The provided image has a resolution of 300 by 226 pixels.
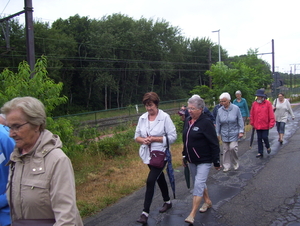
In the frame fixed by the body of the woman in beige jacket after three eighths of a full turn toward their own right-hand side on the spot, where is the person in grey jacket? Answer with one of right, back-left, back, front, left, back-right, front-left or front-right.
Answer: front-right

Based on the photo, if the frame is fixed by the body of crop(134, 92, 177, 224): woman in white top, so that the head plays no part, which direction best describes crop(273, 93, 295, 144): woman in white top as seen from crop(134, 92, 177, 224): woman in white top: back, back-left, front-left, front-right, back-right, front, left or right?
back

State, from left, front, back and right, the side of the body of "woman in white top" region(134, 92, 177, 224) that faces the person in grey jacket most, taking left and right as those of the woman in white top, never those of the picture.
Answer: back

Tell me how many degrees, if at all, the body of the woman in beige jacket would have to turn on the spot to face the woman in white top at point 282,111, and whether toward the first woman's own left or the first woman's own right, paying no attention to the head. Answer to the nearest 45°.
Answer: approximately 180°

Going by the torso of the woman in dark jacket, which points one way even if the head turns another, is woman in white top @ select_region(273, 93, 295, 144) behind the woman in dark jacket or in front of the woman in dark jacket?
behind
